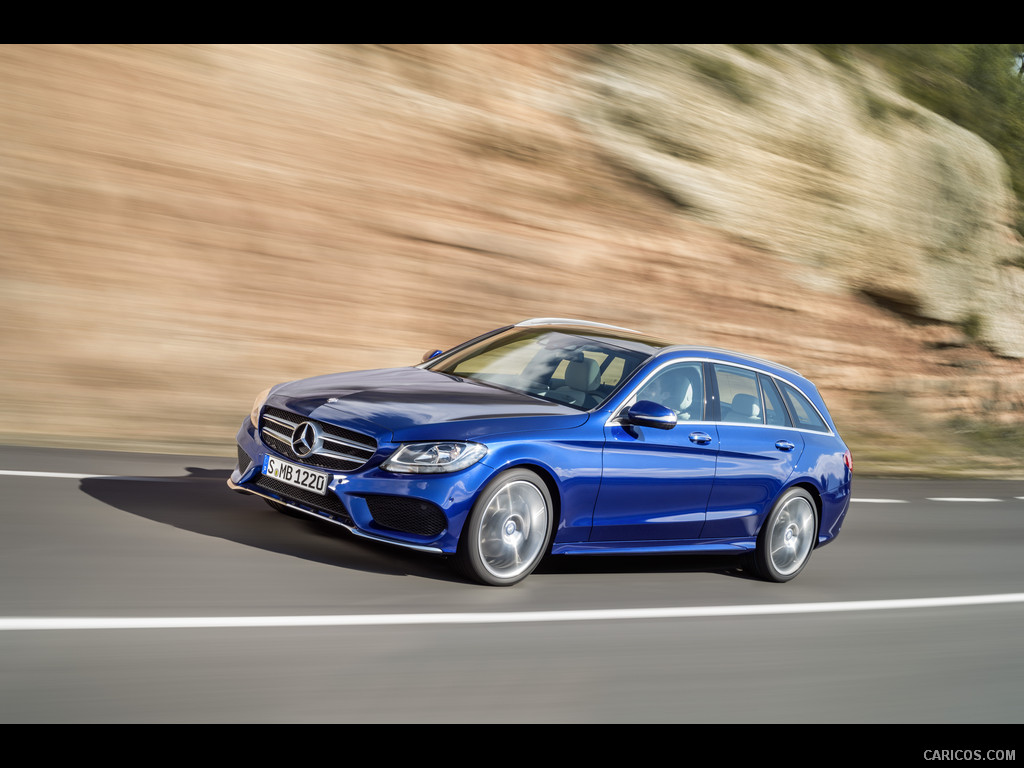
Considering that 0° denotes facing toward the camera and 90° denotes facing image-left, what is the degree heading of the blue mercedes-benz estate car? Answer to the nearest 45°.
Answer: approximately 45°
